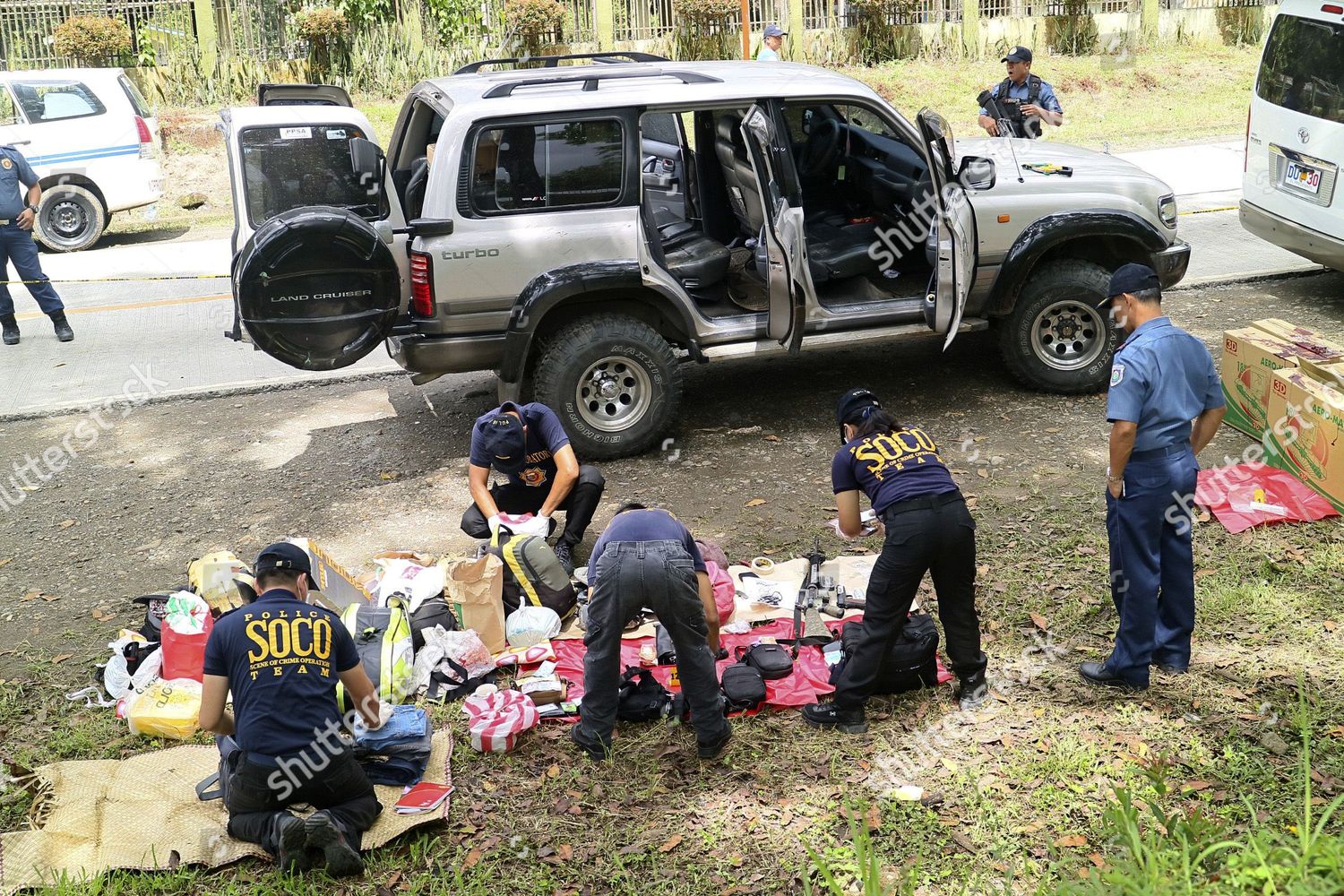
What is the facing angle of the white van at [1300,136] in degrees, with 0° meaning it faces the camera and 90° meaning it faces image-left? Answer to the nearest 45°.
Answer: approximately 225°

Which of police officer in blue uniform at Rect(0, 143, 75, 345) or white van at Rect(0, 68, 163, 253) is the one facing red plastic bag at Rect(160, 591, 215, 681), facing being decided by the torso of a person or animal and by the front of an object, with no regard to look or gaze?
the police officer in blue uniform

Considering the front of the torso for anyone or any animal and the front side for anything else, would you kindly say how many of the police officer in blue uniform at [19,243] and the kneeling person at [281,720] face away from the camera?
1

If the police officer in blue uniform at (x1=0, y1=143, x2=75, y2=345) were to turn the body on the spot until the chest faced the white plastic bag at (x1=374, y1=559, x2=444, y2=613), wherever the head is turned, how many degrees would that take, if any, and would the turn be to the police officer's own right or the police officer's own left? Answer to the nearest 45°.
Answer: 0° — they already face it

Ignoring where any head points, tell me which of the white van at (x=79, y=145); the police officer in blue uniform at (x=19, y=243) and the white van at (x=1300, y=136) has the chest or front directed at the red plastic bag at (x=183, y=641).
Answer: the police officer in blue uniform

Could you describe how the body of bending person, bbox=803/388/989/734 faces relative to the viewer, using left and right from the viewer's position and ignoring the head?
facing away from the viewer and to the left of the viewer

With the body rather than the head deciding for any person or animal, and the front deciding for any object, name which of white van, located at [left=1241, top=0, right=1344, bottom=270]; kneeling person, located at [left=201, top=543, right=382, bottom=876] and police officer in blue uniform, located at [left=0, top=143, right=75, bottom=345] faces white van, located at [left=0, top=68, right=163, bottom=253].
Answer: the kneeling person

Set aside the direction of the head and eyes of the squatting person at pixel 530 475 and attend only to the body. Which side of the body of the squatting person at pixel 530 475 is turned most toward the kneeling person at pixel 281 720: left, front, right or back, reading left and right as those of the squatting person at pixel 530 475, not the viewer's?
front

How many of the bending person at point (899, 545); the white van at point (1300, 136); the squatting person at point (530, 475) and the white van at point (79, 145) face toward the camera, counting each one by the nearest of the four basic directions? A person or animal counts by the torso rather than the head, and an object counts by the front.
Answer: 1

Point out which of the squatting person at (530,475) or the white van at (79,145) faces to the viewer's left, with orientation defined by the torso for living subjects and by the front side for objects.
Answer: the white van

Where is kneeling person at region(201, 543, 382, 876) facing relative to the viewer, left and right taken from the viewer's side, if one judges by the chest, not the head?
facing away from the viewer
